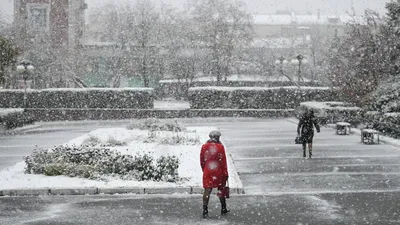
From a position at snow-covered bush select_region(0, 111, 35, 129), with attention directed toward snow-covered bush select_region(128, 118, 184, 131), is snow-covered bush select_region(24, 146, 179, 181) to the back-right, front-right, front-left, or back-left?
front-right

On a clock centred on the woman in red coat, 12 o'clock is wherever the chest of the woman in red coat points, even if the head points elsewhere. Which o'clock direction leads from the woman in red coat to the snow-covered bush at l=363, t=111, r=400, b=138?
The snow-covered bush is roughly at 1 o'clock from the woman in red coat.

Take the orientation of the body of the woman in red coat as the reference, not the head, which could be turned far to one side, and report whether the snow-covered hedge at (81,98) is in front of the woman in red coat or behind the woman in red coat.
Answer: in front

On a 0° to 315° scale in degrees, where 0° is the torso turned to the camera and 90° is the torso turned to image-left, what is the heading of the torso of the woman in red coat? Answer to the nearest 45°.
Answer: approximately 180°

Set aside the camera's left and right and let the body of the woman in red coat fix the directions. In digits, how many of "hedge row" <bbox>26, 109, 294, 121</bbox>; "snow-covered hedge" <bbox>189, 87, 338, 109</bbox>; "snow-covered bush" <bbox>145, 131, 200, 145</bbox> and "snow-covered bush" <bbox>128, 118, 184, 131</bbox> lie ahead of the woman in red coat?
4

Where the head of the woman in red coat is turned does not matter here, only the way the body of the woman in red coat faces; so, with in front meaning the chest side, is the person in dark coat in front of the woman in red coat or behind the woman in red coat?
in front

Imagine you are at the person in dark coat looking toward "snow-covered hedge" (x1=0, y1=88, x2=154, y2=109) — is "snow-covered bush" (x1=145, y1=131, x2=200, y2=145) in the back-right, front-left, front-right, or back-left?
front-left

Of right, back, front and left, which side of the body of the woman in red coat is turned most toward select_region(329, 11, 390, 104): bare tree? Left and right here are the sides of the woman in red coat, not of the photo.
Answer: front

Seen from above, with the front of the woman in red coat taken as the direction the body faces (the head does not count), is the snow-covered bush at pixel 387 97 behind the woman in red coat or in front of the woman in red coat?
in front
